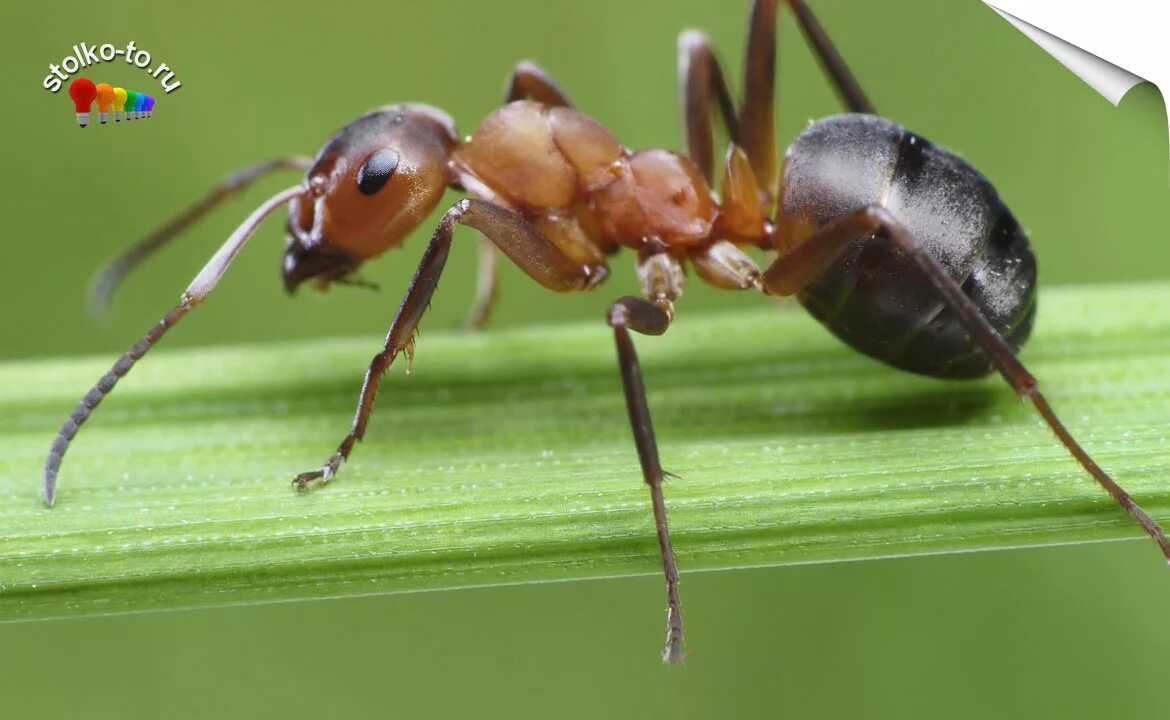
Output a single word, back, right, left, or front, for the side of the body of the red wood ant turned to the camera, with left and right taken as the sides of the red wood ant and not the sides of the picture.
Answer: left
